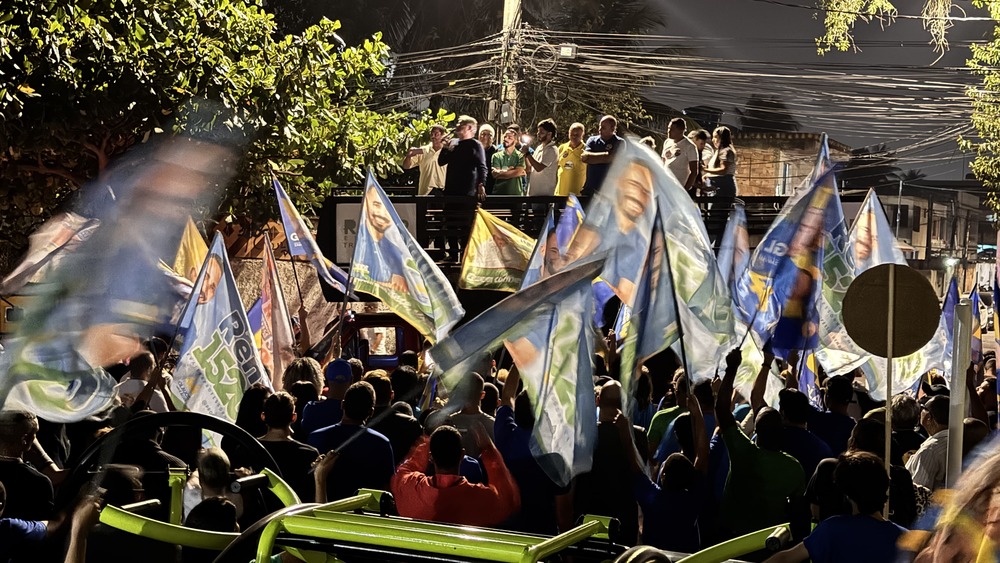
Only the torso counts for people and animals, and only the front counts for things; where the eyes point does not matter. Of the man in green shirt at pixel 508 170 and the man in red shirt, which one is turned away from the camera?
the man in red shirt

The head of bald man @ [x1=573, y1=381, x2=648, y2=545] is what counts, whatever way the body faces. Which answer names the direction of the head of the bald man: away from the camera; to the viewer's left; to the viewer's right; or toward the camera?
away from the camera

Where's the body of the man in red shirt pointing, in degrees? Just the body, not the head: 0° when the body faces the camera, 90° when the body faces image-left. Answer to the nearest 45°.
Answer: approximately 180°

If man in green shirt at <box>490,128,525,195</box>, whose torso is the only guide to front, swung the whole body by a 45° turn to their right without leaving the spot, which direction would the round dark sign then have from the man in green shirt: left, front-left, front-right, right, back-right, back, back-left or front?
front-left

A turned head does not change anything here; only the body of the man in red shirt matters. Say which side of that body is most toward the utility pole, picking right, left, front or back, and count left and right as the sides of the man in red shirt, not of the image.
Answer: front

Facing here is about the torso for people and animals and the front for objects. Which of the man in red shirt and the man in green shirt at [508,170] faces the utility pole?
the man in red shirt

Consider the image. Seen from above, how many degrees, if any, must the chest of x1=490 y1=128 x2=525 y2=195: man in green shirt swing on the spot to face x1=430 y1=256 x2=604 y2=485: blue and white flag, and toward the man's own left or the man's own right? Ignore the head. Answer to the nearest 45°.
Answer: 0° — they already face it

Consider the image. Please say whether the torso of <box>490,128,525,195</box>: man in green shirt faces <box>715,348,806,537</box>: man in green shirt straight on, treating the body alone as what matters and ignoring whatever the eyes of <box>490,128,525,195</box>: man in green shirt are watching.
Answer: yes

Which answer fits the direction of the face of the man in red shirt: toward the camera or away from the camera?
away from the camera

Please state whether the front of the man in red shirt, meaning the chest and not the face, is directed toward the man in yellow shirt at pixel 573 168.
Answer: yes

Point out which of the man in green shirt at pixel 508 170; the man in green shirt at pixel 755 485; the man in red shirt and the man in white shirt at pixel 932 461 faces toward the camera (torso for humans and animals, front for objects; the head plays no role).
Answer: the man in green shirt at pixel 508 170

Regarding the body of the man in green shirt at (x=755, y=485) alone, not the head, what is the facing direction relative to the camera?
away from the camera

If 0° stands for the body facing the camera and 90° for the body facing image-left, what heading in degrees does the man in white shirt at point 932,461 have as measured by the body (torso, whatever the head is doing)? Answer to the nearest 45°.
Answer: approximately 135°

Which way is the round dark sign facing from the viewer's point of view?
away from the camera

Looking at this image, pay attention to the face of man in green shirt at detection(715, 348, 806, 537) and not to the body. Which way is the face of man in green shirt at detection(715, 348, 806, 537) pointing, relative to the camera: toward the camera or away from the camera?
away from the camera

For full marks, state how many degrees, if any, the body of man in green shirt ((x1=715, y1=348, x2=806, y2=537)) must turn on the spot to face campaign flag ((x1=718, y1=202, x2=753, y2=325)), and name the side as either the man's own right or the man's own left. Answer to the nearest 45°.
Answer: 0° — they already face it
